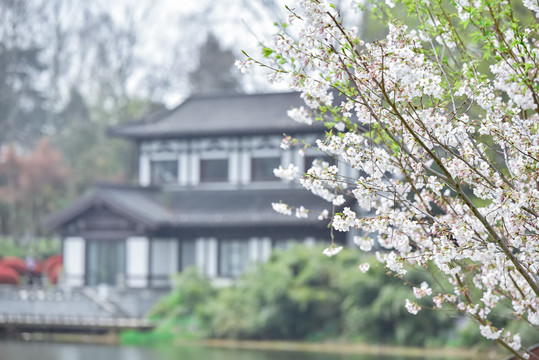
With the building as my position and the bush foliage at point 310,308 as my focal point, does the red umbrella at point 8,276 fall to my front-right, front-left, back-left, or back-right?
back-right

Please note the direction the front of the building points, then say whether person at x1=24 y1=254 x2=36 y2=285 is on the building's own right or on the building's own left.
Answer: on the building's own right

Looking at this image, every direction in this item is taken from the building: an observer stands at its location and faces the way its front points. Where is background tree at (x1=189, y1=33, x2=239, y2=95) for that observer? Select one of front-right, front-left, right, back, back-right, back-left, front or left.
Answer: back

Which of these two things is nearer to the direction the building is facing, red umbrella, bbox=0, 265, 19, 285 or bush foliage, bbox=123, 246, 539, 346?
the bush foliage

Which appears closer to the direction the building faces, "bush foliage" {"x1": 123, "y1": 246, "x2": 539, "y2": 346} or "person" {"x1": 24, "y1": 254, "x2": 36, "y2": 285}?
the bush foliage

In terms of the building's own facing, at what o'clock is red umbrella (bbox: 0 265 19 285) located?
The red umbrella is roughly at 3 o'clock from the building.

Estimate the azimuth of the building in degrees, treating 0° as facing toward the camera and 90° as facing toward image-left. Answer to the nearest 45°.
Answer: approximately 0°
